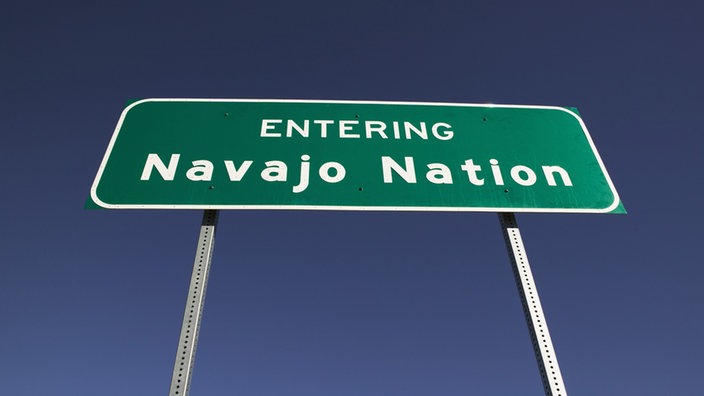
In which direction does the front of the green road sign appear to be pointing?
toward the camera
